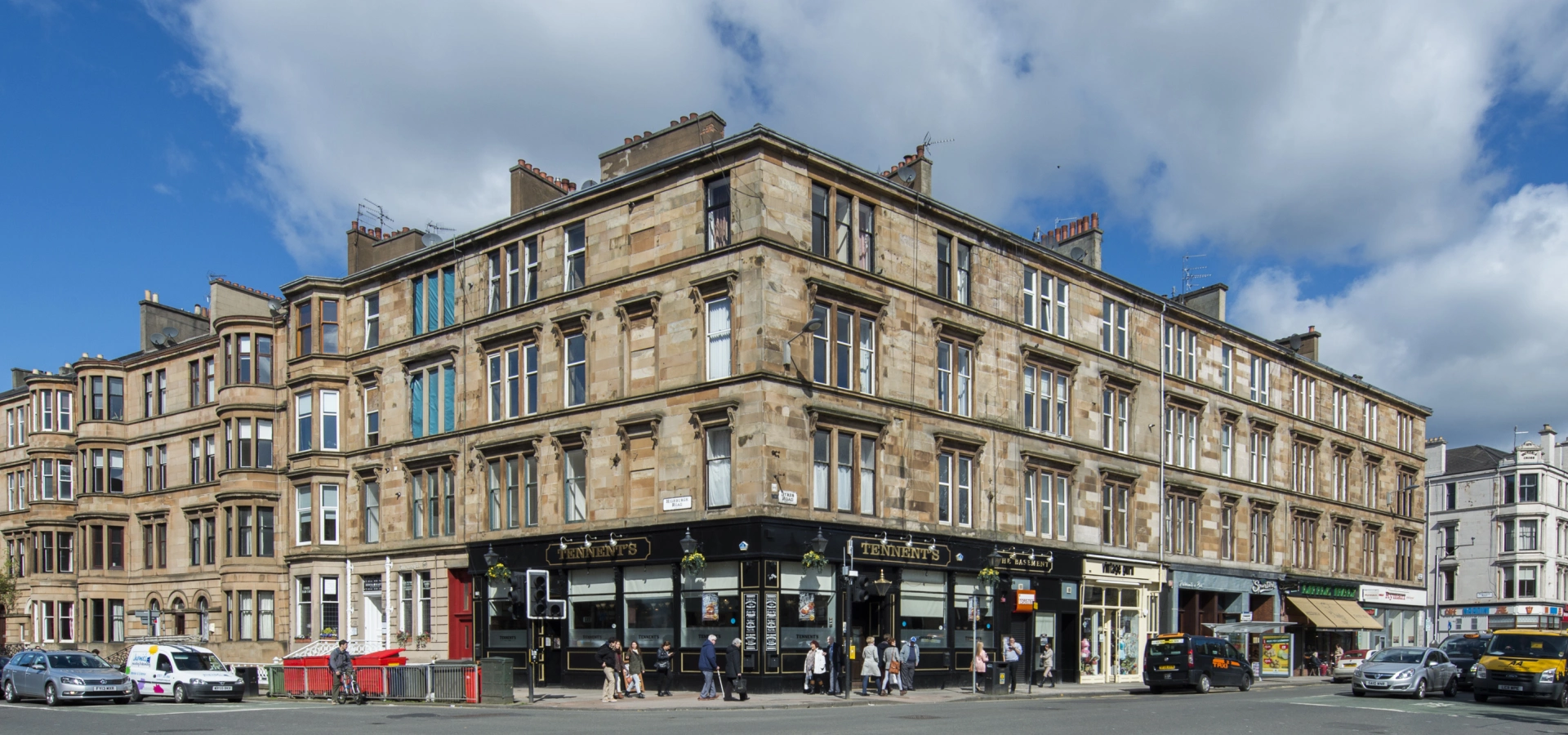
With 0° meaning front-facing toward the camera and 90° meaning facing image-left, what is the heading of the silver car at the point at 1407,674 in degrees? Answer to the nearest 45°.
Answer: approximately 45°

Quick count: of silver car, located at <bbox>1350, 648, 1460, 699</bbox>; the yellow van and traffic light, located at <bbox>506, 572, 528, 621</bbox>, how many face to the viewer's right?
0

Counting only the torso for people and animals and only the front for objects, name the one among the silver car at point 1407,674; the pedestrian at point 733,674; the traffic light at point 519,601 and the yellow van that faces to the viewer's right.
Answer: the pedestrian

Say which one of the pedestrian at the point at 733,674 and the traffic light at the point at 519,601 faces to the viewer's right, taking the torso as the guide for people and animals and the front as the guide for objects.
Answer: the pedestrian

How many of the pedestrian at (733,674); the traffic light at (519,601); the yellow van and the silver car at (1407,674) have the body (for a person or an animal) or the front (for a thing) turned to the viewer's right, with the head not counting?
1

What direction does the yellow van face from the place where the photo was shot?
facing the viewer and to the left of the viewer
